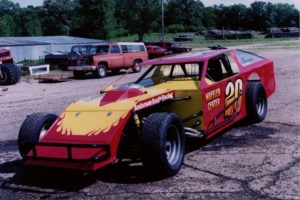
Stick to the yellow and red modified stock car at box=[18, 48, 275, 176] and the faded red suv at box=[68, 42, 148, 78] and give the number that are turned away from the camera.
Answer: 0

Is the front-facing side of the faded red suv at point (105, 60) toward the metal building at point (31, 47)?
no

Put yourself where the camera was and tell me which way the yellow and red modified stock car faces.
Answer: facing the viewer and to the left of the viewer

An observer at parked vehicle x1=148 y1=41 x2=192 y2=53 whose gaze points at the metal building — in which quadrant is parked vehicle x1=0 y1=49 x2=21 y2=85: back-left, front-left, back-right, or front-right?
front-left

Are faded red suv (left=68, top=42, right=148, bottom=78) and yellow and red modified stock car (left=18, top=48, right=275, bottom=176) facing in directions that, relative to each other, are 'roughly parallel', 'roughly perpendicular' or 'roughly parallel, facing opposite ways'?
roughly parallel

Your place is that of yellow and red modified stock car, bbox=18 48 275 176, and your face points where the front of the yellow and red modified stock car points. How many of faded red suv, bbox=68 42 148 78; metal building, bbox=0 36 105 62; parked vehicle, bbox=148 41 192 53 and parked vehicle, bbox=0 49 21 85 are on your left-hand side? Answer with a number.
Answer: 0

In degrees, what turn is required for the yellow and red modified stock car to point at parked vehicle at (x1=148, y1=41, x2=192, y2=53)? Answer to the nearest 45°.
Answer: approximately 135° to its right

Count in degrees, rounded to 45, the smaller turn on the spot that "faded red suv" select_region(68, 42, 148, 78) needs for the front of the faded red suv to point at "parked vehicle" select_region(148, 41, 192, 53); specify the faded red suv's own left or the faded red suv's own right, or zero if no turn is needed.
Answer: approximately 135° to the faded red suv's own right

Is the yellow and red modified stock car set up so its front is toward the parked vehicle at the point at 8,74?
no

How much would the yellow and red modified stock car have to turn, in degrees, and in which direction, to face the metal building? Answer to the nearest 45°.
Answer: approximately 135° to its right

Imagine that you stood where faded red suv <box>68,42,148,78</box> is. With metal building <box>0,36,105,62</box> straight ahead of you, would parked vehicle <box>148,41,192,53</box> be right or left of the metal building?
right

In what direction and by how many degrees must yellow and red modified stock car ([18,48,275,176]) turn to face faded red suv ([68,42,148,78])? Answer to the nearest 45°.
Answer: approximately 135° to its right
